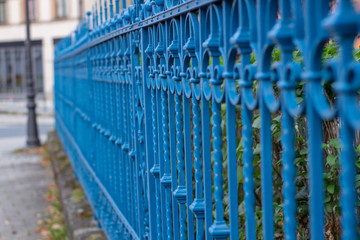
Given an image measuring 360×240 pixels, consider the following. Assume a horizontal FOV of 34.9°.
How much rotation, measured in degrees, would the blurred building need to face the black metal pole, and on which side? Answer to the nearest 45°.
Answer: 0° — it already faces it

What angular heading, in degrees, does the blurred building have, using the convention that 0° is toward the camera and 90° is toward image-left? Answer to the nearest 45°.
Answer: approximately 0°

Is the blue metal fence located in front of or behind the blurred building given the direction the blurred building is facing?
in front
